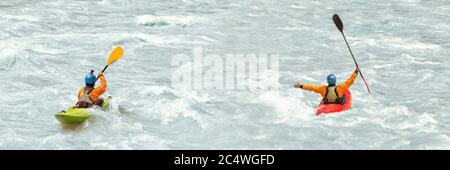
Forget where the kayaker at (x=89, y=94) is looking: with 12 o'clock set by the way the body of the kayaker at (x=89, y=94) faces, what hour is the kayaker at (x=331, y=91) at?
the kayaker at (x=331, y=91) is roughly at 2 o'clock from the kayaker at (x=89, y=94).

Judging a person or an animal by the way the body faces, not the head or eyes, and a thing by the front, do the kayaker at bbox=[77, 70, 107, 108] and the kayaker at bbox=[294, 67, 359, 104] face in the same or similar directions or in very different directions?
same or similar directions

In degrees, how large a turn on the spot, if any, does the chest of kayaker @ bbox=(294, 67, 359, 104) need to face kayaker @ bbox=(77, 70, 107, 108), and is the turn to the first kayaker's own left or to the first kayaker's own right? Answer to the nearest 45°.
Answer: approximately 90° to the first kayaker's own left

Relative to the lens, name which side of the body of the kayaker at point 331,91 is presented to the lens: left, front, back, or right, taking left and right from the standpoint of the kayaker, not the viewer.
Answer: back

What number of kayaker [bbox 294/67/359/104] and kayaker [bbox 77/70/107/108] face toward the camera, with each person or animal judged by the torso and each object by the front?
0

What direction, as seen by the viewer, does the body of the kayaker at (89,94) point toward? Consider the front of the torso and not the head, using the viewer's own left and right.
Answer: facing away from the viewer and to the right of the viewer

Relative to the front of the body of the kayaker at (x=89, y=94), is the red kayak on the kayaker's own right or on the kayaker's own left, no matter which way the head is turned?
on the kayaker's own right
